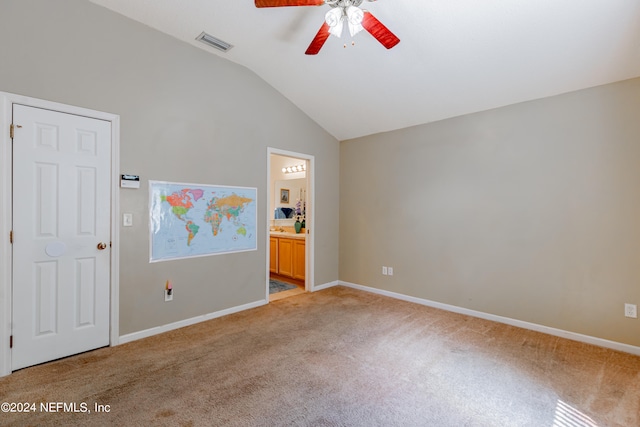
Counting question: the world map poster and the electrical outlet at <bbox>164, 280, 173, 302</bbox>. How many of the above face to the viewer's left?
0

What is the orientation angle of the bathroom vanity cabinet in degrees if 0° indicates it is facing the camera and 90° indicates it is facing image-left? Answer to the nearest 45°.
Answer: approximately 45°

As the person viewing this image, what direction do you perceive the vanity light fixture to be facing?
facing the viewer and to the left of the viewer

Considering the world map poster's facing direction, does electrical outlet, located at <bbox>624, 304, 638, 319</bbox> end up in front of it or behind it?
in front

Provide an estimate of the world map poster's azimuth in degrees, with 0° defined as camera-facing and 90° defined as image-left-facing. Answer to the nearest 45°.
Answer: approximately 315°

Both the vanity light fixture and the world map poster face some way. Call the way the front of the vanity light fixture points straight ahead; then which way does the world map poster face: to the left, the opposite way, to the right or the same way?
to the left

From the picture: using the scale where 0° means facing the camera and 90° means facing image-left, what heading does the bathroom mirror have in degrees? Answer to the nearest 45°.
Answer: approximately 45°
